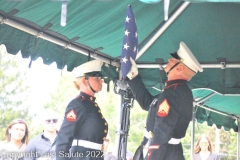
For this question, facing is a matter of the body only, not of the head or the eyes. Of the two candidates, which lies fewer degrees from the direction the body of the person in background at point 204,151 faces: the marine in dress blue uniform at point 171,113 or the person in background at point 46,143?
the marine in dress blue uniform

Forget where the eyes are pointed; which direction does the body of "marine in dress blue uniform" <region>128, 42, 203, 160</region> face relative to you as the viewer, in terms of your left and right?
facing to the left of the viewer

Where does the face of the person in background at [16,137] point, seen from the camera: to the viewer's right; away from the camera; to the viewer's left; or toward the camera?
toward the camera

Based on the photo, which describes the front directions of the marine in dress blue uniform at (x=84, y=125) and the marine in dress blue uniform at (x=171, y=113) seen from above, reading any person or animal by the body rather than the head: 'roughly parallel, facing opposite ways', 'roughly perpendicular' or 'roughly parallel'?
roughly parallel, facing opposite ways

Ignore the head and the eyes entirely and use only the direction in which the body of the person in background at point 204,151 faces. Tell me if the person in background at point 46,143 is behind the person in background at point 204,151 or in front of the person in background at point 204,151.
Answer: in front

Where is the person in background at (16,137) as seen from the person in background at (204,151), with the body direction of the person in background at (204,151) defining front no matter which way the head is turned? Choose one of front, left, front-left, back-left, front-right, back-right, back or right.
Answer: front-right

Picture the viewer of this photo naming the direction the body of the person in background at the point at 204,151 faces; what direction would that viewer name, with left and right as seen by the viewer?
facing the viewer

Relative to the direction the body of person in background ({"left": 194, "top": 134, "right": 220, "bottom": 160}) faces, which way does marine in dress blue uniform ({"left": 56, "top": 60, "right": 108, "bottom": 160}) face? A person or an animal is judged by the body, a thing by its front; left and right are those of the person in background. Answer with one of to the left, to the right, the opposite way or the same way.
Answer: to the left

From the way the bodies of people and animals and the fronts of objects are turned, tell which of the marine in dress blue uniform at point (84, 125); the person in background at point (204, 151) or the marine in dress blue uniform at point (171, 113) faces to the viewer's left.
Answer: the marine in dress blue uniform at point (171, 113)

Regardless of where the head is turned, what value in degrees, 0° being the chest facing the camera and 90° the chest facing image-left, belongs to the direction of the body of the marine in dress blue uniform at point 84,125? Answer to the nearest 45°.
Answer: approximately 270°

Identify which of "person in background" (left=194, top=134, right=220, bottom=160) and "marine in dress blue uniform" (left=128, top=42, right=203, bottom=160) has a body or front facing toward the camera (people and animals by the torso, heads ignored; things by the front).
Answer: the person in background

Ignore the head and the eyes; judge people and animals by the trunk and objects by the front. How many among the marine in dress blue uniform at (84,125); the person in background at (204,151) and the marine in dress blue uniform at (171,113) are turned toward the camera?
1

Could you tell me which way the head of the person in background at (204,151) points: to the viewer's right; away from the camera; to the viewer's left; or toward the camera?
toward the camera
